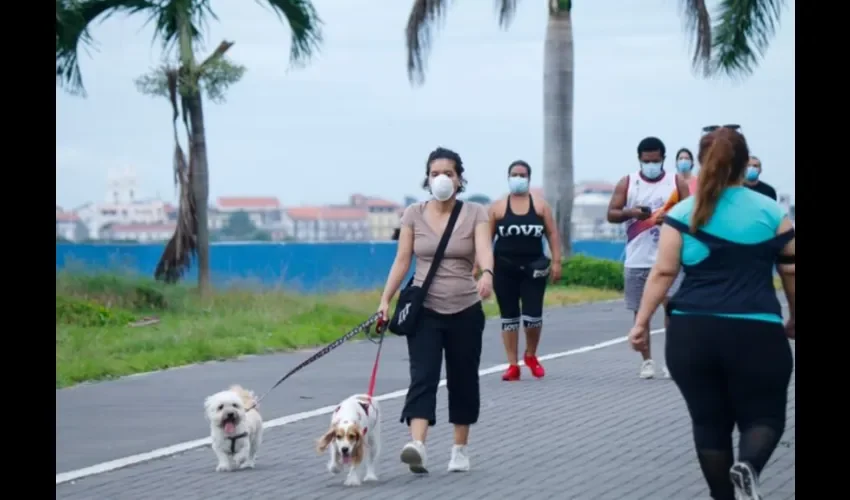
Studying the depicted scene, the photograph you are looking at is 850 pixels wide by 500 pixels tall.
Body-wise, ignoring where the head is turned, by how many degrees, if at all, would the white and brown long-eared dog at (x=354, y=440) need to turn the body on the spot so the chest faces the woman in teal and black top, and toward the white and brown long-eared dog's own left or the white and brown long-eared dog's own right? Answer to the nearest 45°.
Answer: approximately 90° to the white and brown long-eared dog's own left

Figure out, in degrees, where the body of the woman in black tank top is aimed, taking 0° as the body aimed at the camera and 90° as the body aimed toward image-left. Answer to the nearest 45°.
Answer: approximately 0°

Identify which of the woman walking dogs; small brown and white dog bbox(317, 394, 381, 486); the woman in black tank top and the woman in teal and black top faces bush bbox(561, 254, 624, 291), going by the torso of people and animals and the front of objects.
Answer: the woman in teal and black top

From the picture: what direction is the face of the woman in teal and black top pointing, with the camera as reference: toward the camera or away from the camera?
away from the camera

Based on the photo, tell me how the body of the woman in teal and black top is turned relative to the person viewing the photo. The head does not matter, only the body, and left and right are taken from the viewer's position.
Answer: facing away from the viewer

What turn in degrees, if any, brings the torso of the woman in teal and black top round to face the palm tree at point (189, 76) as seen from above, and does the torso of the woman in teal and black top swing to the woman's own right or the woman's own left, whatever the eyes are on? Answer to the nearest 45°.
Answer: approximately 45° to the woman's own left

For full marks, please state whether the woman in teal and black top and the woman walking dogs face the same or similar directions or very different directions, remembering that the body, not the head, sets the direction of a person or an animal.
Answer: very different directions

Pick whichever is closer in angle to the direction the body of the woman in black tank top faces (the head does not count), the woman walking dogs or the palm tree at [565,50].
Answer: the woman walking dogs

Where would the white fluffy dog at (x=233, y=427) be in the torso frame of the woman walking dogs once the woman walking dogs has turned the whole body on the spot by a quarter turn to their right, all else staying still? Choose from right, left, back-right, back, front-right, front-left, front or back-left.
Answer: front
